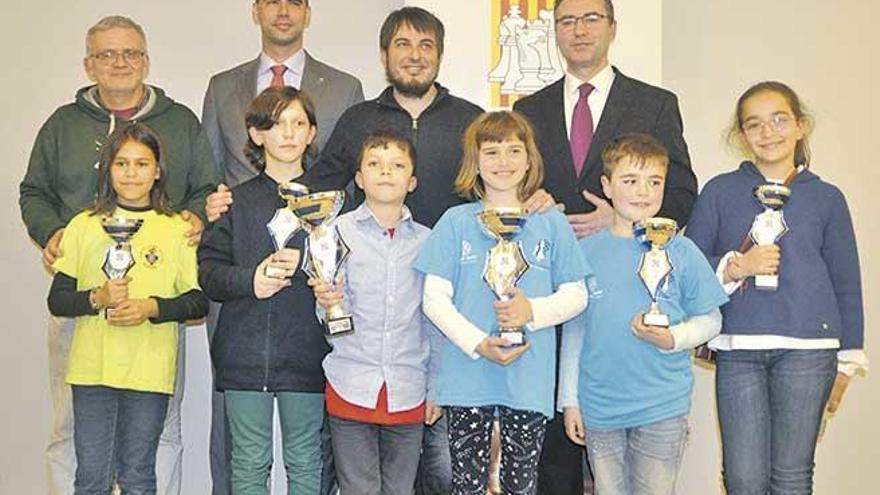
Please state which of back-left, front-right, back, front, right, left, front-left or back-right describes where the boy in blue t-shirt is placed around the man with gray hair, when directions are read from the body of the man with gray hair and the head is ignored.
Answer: front-left

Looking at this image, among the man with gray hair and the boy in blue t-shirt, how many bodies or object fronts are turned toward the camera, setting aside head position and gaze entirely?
2

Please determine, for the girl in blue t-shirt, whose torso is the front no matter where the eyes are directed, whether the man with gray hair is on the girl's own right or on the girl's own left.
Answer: on the girl's own right

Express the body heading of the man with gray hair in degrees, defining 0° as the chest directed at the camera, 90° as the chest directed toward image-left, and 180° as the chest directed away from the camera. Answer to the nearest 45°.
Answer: approximately 0°

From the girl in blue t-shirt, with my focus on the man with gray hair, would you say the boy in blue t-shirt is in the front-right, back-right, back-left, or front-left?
back-right

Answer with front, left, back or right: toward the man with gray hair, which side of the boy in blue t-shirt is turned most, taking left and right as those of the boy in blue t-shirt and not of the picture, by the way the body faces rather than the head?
right

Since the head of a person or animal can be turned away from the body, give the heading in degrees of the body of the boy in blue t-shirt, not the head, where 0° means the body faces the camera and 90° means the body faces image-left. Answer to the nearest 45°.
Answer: approximately 0°

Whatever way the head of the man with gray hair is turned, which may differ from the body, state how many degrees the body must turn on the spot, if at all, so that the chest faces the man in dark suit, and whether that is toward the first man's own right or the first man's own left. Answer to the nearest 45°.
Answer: approximately 45° to the first man's own left
